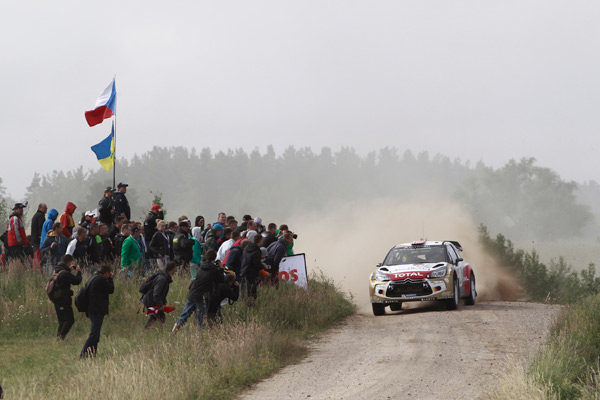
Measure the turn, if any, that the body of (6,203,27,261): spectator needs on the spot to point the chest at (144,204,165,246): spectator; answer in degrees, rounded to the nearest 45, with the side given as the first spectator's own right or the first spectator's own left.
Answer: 0° — they already face them

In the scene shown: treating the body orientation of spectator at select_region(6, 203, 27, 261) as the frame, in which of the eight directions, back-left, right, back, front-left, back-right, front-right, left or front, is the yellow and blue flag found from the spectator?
front-left

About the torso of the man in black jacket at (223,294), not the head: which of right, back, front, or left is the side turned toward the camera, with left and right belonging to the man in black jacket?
right

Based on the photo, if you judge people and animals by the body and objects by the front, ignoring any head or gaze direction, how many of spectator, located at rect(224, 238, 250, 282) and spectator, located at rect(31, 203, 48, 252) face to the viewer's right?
2

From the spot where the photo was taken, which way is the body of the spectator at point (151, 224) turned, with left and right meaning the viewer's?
facing to the right of the viewer

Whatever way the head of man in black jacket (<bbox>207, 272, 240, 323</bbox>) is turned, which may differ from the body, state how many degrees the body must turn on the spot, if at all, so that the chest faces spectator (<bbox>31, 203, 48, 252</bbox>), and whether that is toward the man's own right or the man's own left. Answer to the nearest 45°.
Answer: approximately 135° to the man's own left

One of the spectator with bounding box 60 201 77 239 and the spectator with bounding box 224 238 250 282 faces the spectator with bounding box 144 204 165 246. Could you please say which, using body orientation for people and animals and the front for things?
the spectator with bounding box 60 201 77 239

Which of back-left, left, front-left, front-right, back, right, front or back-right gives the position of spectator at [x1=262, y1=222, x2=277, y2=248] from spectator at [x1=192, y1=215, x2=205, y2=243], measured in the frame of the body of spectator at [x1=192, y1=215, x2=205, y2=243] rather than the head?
front-right

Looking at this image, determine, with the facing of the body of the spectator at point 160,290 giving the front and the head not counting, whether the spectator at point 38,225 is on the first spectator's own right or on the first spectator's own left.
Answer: on the first spectator's own left

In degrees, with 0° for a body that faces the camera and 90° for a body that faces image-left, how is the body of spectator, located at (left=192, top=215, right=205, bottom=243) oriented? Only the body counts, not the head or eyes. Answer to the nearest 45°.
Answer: approximately 270°

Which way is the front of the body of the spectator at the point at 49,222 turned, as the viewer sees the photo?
to the viewer's right
